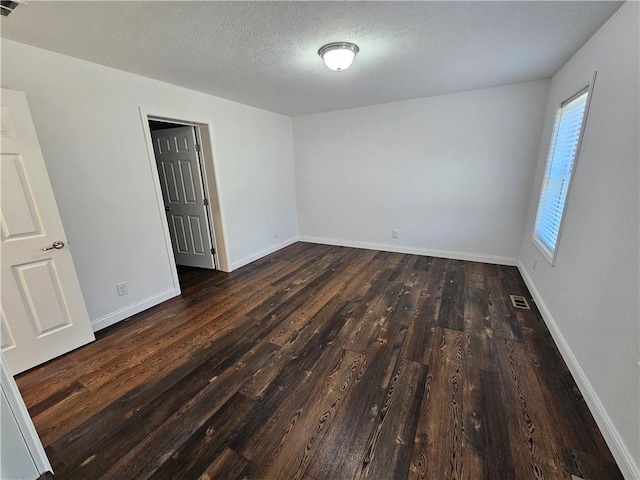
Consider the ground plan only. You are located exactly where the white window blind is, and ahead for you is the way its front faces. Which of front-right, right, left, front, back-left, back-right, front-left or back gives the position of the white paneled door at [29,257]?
front-left

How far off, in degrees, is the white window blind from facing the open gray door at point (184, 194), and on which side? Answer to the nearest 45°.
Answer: approximately 45° to its left

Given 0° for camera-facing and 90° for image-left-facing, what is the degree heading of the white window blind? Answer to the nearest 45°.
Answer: approximately 90°

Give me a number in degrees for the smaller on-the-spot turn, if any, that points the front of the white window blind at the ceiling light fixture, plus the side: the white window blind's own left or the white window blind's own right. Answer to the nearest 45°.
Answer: approximately 45° to the white window blind's own left

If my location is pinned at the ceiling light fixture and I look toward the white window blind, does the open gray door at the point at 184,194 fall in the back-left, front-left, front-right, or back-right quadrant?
back-left
